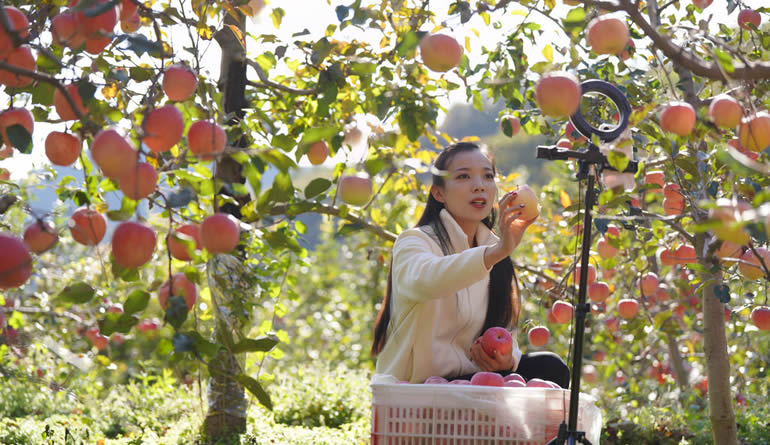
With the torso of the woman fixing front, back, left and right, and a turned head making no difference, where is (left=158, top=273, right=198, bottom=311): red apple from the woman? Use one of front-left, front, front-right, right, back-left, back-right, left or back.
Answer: right

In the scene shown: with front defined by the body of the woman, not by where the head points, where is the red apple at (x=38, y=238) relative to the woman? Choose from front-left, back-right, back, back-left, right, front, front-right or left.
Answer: right

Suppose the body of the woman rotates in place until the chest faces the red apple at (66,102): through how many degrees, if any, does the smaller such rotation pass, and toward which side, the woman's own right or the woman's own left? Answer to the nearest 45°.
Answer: approximately 90° to the woman's own right

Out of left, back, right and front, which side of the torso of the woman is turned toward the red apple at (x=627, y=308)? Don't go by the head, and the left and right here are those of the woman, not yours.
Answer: left

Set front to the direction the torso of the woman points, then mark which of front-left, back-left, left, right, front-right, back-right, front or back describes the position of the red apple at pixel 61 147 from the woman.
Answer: right

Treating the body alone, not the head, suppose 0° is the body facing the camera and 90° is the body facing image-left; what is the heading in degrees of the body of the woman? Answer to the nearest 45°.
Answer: approximately 315°

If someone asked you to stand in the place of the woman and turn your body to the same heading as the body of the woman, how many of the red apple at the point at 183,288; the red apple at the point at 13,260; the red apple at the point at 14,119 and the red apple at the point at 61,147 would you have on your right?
4

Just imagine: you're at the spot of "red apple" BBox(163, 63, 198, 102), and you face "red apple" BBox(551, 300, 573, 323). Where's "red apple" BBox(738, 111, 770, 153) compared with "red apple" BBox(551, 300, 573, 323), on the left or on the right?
right

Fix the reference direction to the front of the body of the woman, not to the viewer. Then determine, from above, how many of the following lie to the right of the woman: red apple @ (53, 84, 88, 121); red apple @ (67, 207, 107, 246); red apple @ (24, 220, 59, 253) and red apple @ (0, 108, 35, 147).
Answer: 4

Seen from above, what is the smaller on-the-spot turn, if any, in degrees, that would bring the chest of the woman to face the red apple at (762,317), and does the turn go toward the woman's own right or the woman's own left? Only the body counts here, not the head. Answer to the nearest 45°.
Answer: approximately 45° to the woman's own left
